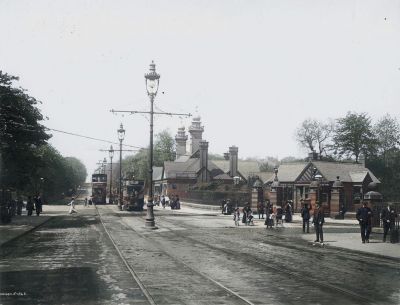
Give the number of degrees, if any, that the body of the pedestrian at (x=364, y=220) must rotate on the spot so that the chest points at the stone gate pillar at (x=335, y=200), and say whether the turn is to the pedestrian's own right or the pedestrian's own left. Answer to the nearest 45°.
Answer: approximately 180°

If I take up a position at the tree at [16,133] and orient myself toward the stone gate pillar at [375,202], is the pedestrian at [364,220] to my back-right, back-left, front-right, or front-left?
front-right

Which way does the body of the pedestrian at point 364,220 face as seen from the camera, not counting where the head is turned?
toward the camera

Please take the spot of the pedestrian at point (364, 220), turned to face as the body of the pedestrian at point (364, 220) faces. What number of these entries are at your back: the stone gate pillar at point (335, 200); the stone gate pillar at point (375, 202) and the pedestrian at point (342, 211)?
3

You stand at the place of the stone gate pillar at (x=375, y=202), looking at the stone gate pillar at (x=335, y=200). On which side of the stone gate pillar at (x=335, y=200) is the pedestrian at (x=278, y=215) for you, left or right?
left

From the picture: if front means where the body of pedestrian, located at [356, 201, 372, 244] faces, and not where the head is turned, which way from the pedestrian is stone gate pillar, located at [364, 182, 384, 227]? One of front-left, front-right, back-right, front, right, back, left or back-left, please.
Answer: back

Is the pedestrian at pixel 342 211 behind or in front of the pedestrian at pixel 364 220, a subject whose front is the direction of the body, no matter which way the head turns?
behind

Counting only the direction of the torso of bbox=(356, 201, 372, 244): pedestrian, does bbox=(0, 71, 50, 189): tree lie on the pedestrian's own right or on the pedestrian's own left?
on the pedestrian's own right

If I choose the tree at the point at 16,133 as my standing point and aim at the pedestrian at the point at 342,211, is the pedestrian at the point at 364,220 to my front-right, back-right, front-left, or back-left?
front-right
